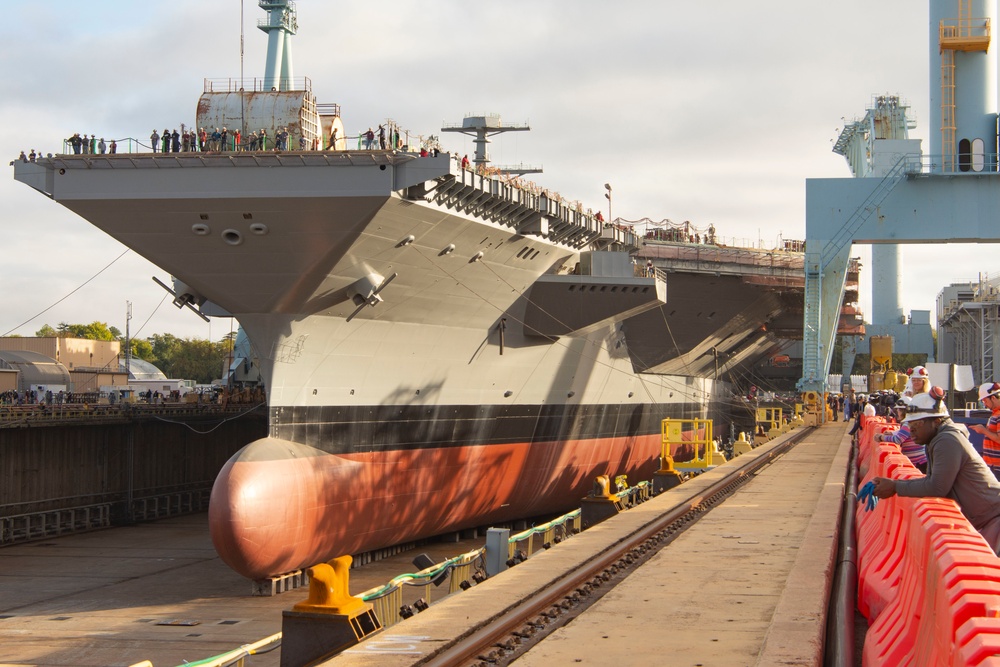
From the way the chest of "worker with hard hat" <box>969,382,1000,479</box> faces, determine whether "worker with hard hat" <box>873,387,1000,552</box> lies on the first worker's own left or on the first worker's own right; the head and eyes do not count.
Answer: on the first worker's own left

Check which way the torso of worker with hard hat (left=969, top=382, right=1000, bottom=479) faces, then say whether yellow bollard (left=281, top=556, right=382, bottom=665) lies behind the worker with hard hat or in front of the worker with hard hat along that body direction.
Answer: in front

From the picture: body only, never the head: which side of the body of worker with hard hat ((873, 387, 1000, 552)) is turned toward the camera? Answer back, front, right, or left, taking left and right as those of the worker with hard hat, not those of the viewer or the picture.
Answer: left

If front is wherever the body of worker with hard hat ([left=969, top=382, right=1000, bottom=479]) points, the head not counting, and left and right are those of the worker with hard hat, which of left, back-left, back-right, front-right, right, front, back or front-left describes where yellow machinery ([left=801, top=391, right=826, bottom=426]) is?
right

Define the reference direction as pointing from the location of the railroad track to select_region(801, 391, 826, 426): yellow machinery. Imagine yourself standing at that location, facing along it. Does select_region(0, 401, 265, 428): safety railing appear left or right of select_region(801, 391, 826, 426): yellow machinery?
left

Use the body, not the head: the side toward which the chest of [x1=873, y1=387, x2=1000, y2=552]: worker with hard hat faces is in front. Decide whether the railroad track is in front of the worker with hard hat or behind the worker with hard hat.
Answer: in front

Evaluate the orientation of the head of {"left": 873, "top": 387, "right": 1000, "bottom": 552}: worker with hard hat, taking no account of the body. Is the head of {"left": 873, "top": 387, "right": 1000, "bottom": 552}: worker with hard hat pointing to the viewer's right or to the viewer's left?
to the viewer's left

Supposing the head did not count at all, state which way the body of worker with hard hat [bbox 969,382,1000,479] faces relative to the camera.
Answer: to the viewer's left

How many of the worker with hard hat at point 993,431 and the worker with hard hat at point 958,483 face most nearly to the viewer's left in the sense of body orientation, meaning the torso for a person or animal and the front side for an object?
2

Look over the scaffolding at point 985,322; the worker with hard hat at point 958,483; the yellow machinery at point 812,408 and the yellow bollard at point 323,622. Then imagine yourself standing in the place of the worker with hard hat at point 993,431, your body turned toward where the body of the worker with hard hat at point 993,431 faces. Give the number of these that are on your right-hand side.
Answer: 2

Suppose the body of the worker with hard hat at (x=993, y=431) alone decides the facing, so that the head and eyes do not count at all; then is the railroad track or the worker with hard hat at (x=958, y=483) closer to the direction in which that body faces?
the railroad track

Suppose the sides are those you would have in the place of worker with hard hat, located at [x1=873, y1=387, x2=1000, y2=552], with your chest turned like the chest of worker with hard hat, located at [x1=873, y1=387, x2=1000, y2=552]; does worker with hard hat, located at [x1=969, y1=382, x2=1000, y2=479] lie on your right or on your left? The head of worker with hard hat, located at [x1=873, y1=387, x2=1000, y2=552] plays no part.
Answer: on your right

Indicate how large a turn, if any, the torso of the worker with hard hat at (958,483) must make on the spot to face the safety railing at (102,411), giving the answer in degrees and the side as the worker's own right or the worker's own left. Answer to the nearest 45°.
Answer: approximately 45° to the worker's own right

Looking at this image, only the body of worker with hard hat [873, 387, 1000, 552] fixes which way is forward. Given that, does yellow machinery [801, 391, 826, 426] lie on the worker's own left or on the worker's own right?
on the worker's own right

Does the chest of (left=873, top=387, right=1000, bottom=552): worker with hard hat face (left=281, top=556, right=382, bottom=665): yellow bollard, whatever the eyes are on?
yes
